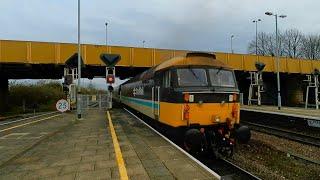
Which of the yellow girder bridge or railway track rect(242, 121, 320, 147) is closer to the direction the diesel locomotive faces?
the railway track

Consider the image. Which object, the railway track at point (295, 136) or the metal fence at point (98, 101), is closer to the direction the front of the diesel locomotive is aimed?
the railway track

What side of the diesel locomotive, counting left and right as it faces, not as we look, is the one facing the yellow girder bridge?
back

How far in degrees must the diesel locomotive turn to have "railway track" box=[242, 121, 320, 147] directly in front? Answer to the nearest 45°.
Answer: approximately 90° to its left

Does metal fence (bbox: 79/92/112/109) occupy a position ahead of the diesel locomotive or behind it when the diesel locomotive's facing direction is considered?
behind

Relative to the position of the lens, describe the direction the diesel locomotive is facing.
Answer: facing the viewer and to the right of the viewer
